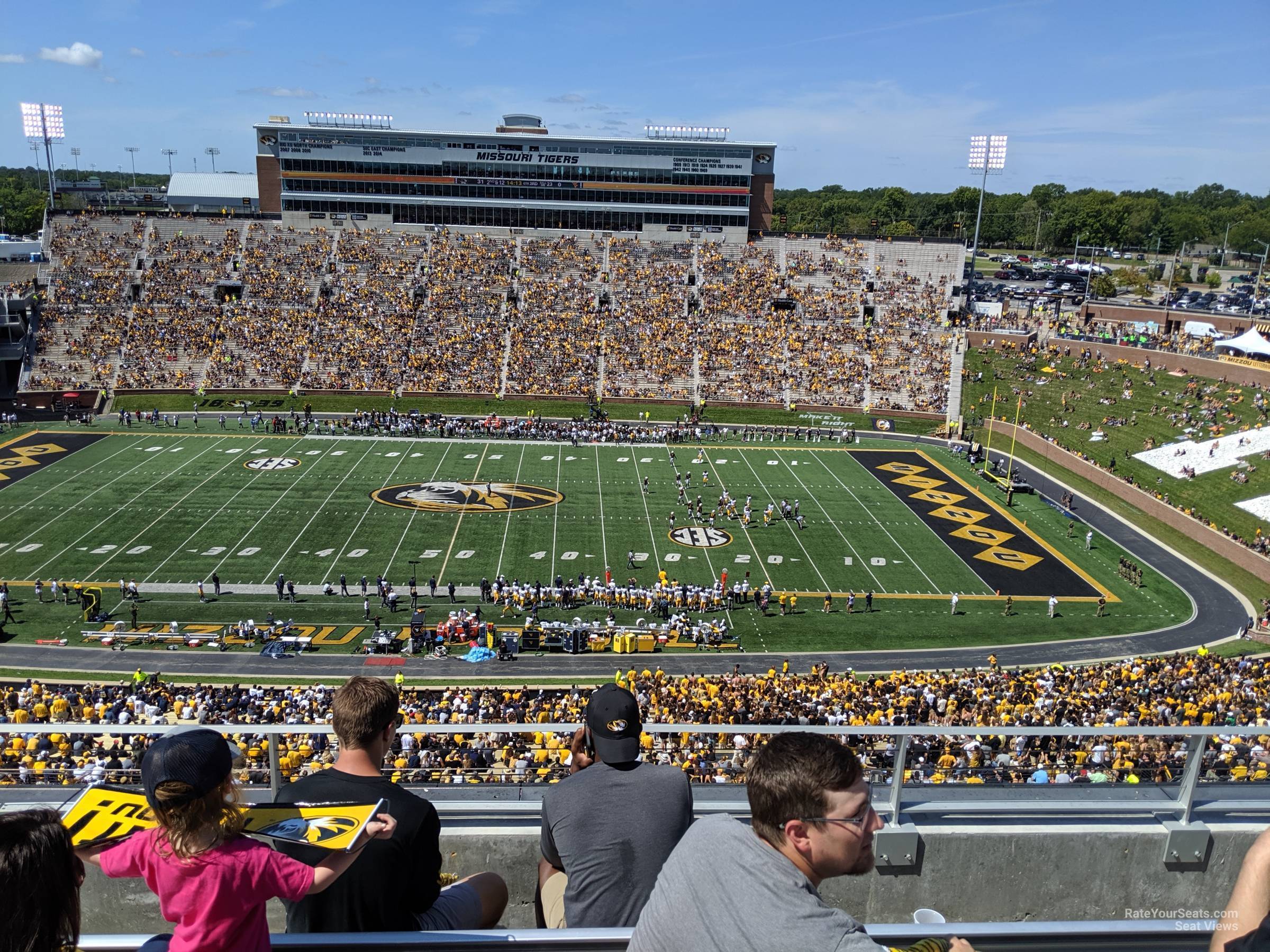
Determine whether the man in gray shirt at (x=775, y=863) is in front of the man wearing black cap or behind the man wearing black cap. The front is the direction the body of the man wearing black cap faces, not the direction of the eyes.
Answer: behind

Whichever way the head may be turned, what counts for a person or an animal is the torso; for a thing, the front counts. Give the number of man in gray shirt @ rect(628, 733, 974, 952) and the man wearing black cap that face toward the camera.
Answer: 0

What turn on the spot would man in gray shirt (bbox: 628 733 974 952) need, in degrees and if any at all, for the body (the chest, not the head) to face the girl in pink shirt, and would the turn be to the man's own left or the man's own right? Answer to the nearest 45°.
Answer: approximately 135° to the man's own left

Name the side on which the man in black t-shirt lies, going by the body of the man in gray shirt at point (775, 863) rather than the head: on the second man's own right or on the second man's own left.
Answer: on the second man's own left

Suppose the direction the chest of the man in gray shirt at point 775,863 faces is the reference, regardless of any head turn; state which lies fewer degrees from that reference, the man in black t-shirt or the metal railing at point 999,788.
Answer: the metal railing

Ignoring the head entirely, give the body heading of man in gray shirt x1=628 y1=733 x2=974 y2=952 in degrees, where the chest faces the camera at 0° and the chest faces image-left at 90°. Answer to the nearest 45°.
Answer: approximately 225°

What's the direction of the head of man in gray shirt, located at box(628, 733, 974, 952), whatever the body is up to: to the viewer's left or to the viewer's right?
to the viewer's right

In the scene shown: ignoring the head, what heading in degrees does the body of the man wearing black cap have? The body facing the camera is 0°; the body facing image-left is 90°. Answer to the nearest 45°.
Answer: approximately 180°

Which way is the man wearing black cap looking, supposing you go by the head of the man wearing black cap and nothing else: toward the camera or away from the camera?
away from the camera
